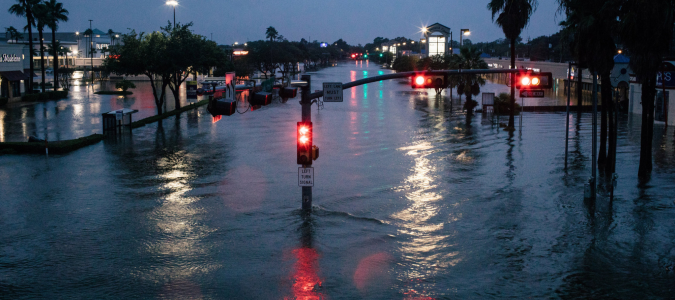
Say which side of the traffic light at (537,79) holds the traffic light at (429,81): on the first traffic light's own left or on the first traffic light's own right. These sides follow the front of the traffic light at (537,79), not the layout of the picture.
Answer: on the first traffic light's own right

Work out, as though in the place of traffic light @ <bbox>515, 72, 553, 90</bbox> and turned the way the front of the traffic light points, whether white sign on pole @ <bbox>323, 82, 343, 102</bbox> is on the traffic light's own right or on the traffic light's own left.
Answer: on the traffic light's own right

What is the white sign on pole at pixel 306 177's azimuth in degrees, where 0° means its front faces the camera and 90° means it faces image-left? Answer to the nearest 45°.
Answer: approximately 0°

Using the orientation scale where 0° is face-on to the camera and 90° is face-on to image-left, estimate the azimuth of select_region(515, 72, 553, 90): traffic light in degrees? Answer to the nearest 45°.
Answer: approximately 0°

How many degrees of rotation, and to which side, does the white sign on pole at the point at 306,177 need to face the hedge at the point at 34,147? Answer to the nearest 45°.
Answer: approximately 135° to its right
